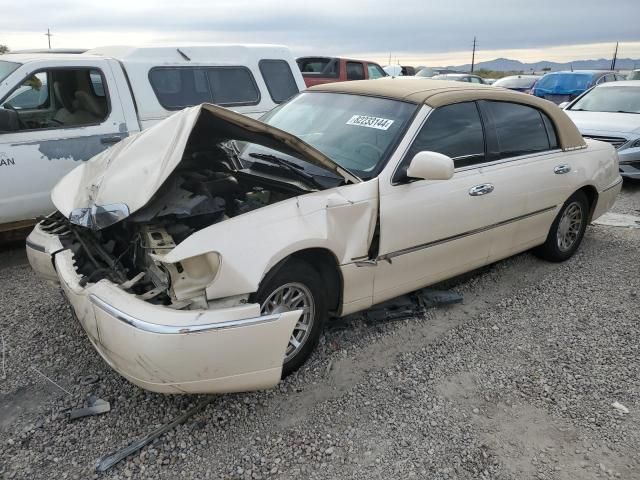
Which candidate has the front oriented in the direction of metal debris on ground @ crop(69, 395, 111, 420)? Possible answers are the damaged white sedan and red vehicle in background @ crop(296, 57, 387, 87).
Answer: the damaged white sedan

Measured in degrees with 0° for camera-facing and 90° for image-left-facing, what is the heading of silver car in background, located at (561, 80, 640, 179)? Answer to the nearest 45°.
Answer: approximately 45°

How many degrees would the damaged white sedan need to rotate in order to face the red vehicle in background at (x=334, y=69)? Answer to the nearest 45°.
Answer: approximately 135° to its right

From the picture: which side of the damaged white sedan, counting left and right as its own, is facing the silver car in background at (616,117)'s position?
back

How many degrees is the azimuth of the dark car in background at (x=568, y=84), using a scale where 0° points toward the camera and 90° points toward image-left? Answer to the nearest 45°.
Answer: approximately 45°

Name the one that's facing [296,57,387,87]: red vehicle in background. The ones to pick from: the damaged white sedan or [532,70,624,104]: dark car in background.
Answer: [532,70,624,104]: dark car in background
